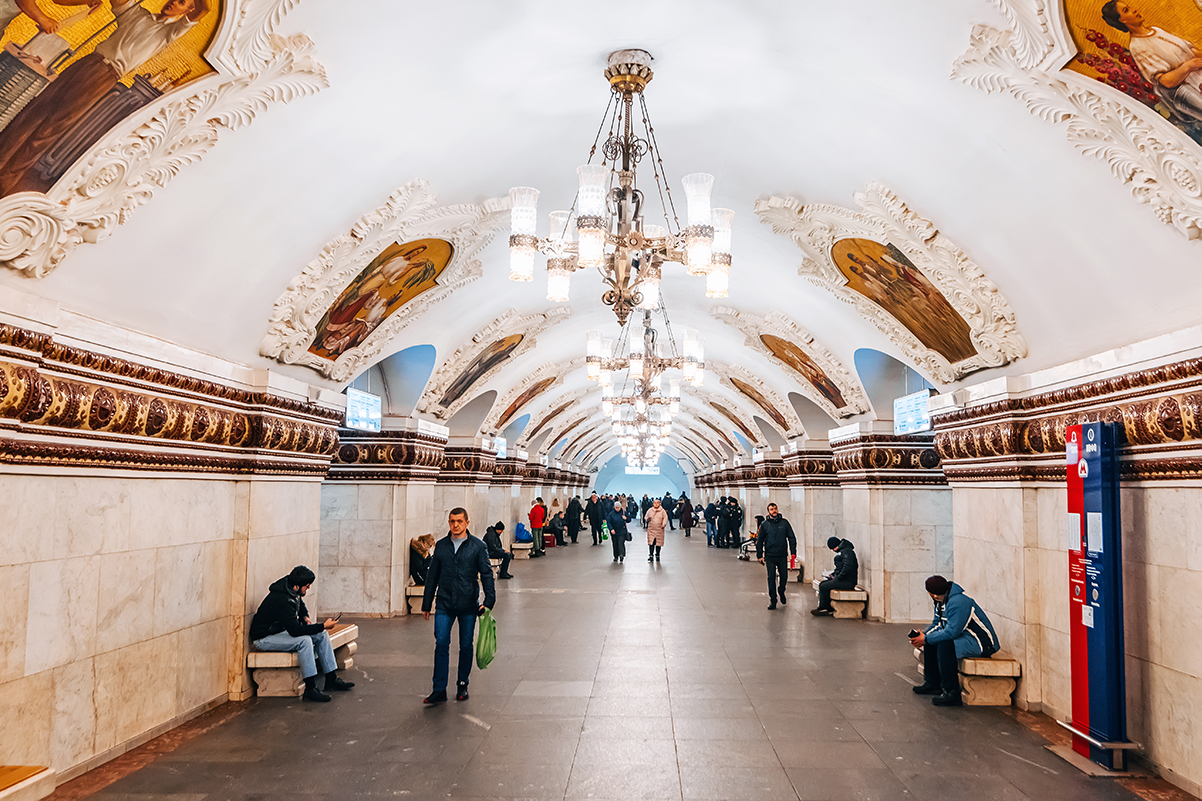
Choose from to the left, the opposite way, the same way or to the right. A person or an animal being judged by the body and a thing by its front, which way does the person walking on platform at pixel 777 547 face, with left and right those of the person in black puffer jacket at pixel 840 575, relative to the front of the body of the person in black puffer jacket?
to the left

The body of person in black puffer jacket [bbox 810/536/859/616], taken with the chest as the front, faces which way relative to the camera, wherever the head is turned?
to the viewer's left

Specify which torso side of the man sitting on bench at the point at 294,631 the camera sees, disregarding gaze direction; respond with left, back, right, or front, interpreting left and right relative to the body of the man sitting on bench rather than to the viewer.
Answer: right

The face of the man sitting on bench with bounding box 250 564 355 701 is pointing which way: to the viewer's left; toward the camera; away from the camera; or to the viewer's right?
to the viewer's right

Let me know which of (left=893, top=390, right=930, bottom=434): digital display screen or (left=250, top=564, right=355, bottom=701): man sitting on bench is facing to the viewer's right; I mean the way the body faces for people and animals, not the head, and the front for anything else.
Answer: the man sitting on bench

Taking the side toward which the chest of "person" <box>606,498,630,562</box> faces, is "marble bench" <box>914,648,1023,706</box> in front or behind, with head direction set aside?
in front

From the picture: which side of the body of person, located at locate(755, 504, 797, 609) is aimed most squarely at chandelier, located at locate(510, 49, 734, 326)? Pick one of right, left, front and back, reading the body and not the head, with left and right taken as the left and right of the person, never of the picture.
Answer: front

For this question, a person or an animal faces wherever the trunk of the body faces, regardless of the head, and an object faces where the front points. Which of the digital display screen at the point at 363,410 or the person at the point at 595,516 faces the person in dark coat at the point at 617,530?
the person at the point at 595,516

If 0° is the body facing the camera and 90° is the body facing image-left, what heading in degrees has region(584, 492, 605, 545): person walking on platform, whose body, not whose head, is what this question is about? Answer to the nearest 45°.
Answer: approximately 0°

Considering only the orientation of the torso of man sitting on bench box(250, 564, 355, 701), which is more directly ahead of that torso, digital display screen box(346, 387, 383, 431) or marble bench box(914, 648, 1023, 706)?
the marble bench

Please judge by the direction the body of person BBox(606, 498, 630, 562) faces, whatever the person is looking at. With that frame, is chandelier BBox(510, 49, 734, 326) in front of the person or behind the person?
in front

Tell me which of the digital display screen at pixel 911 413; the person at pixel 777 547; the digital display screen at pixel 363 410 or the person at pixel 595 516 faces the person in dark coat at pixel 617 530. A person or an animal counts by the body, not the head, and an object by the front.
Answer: the person at pixel 595 516
